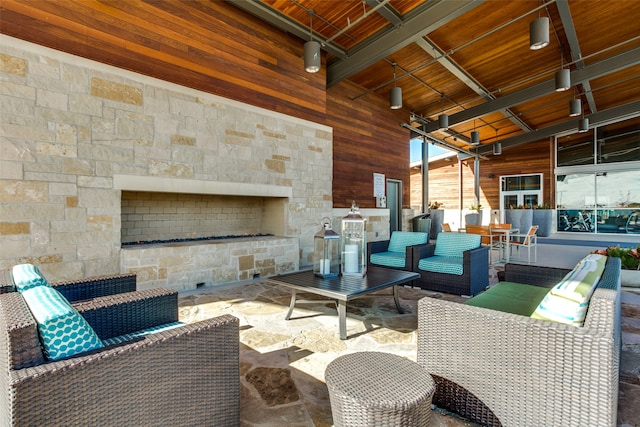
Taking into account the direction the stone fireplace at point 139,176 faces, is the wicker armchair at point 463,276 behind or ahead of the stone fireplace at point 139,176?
ahead

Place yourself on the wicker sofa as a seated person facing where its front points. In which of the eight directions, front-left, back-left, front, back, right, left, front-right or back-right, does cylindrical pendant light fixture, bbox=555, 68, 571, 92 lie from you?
right

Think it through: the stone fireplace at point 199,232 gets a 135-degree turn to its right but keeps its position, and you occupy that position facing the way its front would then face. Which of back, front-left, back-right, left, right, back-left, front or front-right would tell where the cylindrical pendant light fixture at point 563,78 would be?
back

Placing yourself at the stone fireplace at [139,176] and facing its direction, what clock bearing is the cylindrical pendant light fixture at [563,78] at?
The cylindrical pendant light fixture is roughly at 11 o'clock from the stone fireplace.

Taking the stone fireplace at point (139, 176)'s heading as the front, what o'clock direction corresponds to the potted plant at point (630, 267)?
The potted plant is roughly at 11 o'clock from the stone fireplace.

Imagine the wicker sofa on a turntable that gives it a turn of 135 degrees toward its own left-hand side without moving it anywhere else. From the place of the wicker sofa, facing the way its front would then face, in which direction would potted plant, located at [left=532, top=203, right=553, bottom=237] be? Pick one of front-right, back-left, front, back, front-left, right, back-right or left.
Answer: back-left

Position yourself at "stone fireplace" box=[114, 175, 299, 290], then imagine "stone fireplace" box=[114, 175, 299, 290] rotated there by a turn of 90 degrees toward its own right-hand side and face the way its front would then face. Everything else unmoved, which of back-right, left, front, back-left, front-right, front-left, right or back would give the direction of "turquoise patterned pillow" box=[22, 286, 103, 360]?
front-left

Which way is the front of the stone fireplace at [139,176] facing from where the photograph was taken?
facing the viewer and to the right of the viewer

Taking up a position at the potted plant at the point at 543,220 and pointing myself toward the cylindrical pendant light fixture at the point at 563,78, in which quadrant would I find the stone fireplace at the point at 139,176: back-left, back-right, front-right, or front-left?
front-right

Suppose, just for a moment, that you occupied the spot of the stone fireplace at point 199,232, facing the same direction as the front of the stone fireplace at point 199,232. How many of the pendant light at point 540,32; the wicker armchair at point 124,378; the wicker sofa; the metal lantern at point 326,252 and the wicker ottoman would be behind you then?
0

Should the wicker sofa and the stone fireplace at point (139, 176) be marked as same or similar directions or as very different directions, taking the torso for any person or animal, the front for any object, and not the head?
very different directions

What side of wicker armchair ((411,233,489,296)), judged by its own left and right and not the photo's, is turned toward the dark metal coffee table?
front

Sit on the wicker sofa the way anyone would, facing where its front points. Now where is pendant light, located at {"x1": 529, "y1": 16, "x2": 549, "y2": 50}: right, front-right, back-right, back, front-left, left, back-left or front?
right

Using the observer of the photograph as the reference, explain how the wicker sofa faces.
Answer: facing to the left of the viewer

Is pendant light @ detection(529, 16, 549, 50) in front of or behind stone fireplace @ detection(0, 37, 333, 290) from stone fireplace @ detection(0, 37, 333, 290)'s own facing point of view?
in front

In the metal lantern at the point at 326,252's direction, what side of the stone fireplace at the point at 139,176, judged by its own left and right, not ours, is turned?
front

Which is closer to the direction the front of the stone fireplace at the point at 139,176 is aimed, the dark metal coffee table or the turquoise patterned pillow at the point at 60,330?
the dark metal coffee table

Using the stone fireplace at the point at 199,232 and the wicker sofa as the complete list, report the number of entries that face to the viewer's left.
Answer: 1

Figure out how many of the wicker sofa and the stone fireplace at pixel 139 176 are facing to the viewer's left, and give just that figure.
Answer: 1
